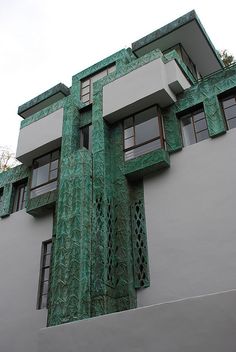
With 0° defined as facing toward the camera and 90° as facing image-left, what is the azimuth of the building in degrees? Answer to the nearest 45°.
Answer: approximately 45°
